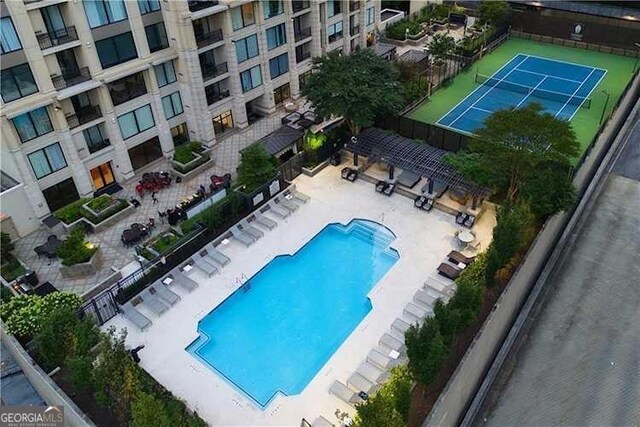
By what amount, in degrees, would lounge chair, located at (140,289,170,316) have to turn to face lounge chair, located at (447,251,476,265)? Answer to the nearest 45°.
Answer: approximately 45° to its left

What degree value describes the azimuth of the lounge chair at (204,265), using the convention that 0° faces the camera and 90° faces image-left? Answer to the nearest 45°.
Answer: approximately 315°

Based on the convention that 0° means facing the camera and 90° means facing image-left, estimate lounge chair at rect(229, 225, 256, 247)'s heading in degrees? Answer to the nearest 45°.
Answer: approximately 315°

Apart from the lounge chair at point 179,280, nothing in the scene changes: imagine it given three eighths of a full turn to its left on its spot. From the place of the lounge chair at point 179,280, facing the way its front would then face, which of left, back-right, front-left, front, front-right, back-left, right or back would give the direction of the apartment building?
front

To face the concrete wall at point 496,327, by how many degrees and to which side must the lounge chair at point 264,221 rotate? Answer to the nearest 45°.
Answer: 0° — it already faces it

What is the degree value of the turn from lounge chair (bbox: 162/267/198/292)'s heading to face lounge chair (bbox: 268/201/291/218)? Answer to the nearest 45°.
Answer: approximately 90° to its left

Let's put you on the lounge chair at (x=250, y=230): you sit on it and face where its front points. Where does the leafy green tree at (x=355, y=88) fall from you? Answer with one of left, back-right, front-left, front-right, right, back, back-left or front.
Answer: left

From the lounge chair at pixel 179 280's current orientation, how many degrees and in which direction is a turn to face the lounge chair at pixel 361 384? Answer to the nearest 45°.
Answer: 0° — it already faces it

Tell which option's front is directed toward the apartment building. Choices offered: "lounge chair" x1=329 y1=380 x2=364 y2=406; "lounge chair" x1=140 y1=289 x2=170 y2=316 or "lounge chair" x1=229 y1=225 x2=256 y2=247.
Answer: "lounge chair" x1=329 y1=380 x2=364 y2=406

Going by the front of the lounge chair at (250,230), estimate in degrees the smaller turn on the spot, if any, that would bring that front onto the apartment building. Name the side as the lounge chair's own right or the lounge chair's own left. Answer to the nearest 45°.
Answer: approximately 180°

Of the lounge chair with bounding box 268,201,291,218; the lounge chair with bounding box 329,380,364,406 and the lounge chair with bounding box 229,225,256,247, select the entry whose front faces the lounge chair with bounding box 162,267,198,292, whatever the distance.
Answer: the lounge chair with bounding box 329,380,364,406

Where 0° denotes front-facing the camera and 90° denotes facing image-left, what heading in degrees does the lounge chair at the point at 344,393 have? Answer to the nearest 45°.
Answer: approximately 135°

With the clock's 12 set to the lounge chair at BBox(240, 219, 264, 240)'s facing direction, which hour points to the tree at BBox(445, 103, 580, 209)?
The tree is roughly at 11 o'clock from the lounge chair.
